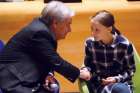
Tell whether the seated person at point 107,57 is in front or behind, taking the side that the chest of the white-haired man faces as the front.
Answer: in front

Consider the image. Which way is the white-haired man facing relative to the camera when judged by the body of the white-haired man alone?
to the viewer's right

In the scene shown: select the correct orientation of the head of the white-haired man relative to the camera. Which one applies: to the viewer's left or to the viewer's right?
to the viewer's right
